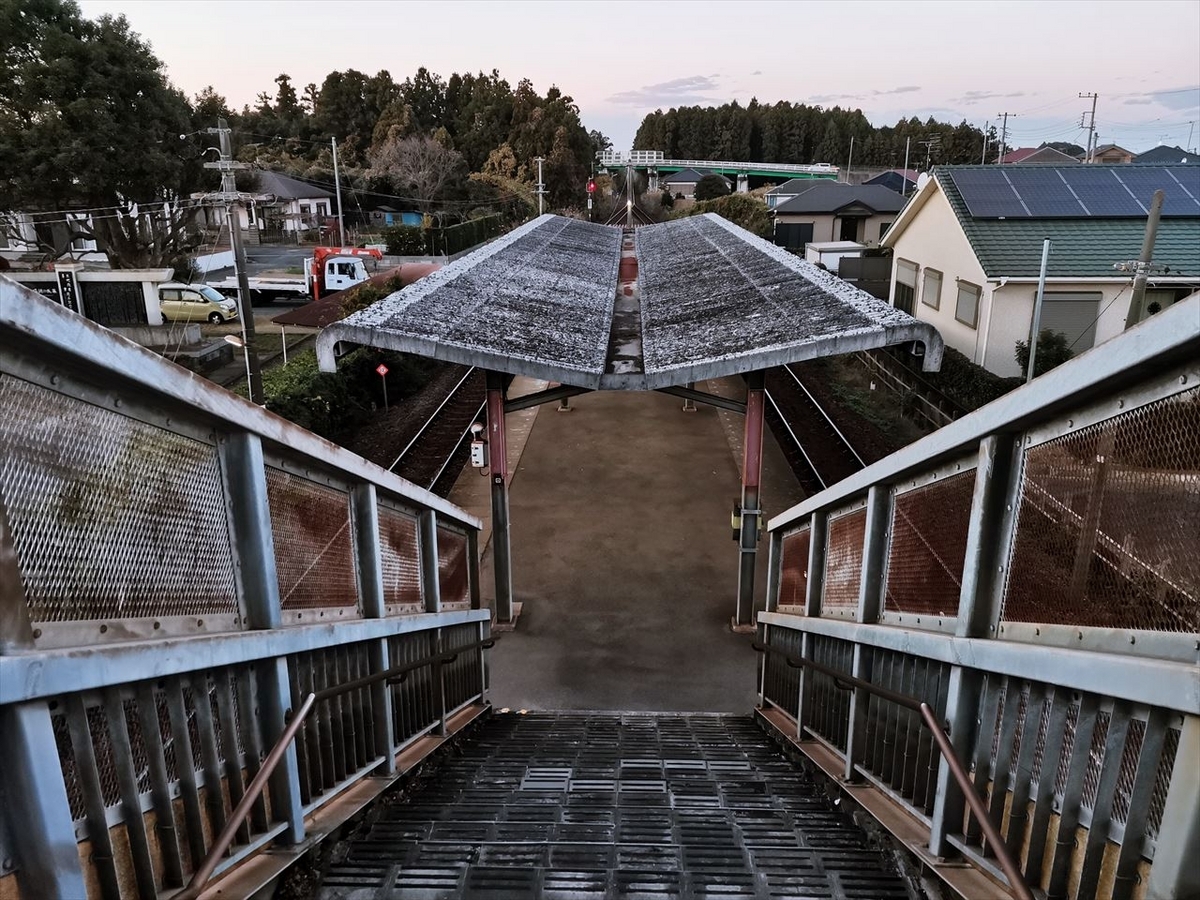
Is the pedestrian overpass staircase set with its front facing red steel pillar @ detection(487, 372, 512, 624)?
yes

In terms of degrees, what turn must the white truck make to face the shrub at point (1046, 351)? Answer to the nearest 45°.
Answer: approximately 45° to its right

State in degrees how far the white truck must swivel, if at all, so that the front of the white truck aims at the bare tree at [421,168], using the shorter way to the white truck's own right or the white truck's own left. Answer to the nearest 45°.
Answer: approximately 90° to the white truck's own left

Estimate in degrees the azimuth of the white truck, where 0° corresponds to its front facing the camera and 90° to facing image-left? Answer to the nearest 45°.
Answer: approximately 270°

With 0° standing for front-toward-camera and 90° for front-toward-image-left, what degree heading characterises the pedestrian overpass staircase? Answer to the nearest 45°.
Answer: approximately 180°

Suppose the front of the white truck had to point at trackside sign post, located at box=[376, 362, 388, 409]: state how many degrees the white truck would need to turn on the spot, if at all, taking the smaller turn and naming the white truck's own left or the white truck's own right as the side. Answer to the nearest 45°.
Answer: approximately 90° to the white truck's own right

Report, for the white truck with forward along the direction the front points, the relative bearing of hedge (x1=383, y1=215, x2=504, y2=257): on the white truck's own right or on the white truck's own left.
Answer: on the white truck's own left

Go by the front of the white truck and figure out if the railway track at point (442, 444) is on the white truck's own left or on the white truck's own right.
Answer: on the white truck's own right

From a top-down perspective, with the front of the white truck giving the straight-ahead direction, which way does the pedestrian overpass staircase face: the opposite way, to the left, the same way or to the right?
to the left

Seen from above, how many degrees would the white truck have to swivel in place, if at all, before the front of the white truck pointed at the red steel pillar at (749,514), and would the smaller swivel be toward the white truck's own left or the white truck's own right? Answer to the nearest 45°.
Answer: approximately 90° to the white truck's own right

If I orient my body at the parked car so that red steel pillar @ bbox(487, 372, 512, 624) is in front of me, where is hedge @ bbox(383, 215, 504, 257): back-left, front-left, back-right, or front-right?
back-left

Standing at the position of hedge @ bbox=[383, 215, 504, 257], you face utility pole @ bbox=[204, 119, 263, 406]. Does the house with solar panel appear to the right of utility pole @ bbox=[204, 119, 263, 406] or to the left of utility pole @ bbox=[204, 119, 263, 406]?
left

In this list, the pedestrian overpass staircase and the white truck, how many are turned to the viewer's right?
1
